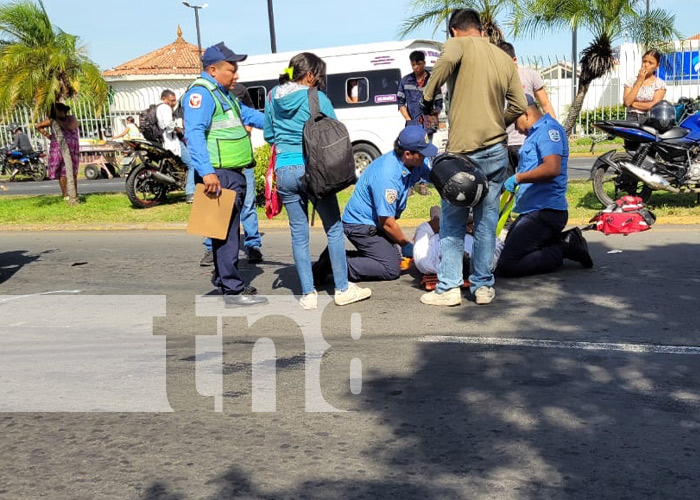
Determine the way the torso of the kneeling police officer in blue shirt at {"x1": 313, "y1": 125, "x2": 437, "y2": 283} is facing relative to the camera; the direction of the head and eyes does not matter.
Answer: to the viewer's right

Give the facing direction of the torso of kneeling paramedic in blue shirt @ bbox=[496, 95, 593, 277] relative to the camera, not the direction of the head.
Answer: to the viewer's left

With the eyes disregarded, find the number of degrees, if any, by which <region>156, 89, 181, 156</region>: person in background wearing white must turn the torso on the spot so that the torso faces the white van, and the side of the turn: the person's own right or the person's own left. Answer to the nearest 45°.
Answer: approximately 90° to the person's own left

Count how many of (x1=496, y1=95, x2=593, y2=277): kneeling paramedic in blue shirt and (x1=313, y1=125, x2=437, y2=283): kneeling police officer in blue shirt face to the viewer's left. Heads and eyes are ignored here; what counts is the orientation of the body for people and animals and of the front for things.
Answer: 1

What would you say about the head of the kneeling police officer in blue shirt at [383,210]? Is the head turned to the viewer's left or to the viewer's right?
to the viewer's right

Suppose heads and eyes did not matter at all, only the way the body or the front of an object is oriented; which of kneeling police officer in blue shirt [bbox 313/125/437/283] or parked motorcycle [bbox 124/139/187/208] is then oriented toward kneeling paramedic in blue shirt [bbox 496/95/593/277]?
kneeling police officer in blue shirt [bbox 313/125/437/283]

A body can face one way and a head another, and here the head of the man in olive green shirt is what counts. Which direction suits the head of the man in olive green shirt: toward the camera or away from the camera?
away from the camera

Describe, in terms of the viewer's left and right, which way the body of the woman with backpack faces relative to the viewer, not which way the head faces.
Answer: facing away from the viewer and to the right of the viewer
